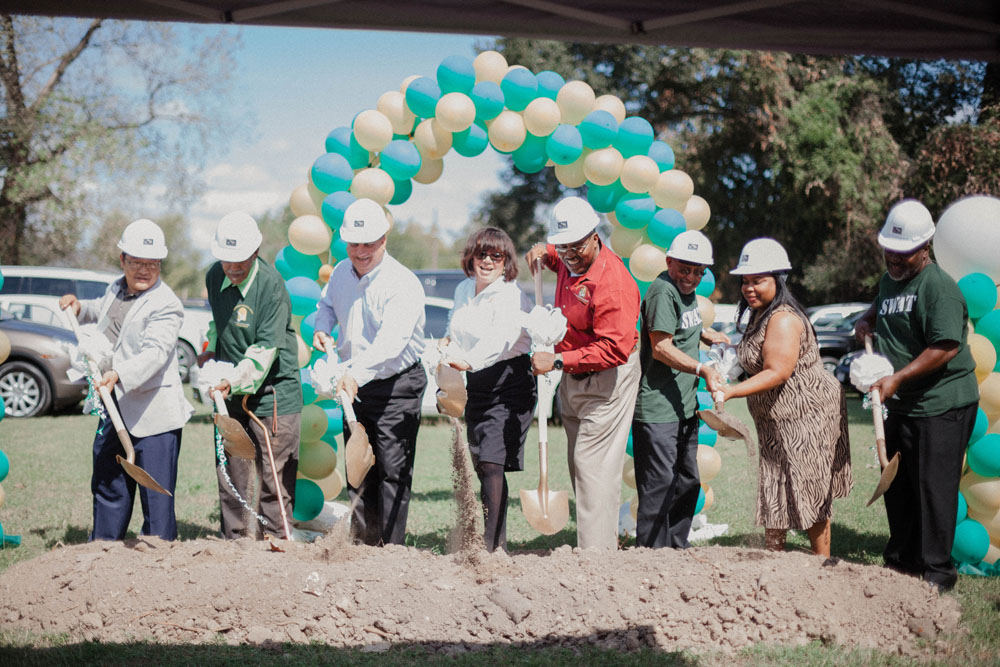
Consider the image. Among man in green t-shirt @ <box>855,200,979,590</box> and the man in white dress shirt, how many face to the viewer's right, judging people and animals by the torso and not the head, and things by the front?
0

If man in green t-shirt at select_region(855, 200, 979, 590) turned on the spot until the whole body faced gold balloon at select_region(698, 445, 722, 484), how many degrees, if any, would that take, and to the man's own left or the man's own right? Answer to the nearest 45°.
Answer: approximately 90° to the man's own right

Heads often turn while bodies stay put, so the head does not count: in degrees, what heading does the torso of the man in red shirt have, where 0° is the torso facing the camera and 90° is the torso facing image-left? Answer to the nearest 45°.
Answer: approximately 45°

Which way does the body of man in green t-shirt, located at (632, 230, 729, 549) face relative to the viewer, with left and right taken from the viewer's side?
facing the viewer and to the right of the viewer

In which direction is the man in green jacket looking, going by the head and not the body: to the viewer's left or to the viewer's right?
to the viewer's left

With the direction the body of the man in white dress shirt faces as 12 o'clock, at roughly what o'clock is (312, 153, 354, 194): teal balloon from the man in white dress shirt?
The teal balloon is roughly at 4 o'clock from the man in white dress shirt.

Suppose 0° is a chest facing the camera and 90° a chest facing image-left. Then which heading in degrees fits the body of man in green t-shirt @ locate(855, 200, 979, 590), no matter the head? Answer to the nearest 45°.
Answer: approximately 45°

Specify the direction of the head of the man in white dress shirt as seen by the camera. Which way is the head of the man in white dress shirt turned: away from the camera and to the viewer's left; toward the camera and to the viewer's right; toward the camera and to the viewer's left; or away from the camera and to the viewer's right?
toward the camera and to the viewer's left

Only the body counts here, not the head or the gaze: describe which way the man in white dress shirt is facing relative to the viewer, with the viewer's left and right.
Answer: facing the viewer and to the left of the viewer

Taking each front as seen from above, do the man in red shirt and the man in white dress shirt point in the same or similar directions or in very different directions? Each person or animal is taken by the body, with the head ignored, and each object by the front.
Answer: same or similar directions
